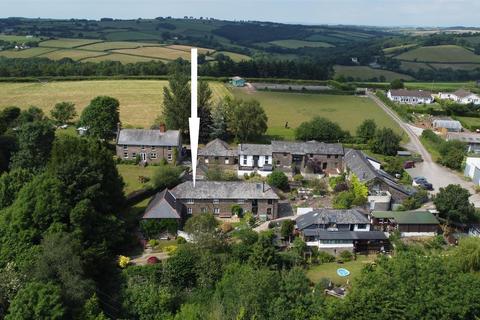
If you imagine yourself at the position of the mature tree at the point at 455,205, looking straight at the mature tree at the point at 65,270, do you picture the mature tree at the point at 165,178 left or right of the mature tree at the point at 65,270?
right

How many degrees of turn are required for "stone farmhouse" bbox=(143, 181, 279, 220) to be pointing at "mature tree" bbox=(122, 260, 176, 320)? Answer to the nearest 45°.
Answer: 0° — it already faces it

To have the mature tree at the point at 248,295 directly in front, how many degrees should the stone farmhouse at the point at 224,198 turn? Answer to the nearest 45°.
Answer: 0° — it already faces it

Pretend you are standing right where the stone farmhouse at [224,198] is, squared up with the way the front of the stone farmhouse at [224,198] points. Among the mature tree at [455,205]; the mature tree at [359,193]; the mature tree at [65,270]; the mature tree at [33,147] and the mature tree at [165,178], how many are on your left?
2

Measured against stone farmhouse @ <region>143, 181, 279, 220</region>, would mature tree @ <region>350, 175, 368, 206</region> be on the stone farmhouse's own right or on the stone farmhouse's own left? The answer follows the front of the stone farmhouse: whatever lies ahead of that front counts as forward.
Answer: on the stone farmhouse's own left

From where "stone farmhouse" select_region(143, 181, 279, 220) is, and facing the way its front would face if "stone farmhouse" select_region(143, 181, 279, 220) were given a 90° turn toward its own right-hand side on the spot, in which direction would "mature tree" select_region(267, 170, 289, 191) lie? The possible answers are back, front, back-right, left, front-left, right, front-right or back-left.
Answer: back-right

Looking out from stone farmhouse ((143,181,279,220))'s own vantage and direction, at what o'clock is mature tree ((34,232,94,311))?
The mature tree is roughly at 1 o'clock from the stone farmhouse.

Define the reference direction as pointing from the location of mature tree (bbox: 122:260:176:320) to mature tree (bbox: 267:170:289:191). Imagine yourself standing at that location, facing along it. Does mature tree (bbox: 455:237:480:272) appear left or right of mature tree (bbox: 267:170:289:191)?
right

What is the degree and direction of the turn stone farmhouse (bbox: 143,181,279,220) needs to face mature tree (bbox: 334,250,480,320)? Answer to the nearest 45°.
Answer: approximately 45° to its left

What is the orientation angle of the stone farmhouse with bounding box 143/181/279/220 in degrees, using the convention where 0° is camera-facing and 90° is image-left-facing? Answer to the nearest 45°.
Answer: approximately 0°

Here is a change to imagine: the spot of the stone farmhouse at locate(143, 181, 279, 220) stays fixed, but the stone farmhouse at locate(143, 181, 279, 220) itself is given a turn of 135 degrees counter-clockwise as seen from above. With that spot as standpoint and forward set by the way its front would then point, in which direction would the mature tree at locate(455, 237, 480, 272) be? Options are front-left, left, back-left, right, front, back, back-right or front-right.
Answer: right

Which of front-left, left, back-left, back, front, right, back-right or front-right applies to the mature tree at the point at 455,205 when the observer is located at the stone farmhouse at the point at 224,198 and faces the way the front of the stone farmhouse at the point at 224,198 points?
left

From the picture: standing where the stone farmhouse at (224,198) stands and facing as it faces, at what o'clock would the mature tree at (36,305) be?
The mature tree is roughly at 1 o'clock from the stone farmhouse.
